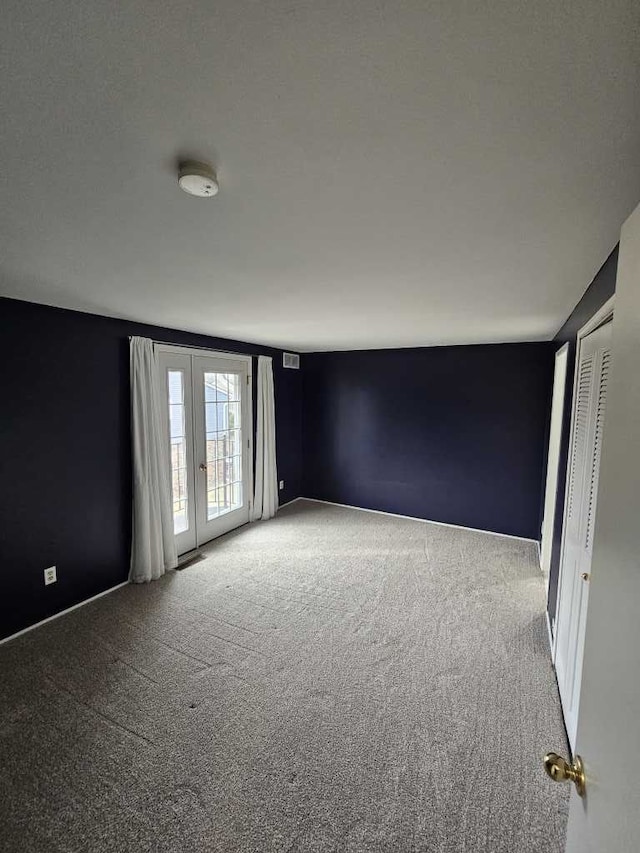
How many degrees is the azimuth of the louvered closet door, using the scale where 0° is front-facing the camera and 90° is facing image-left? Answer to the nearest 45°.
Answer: approximately 90°

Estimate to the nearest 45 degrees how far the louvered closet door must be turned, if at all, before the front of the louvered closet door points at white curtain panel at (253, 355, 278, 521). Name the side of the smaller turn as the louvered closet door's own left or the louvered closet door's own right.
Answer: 0° — it already faces it

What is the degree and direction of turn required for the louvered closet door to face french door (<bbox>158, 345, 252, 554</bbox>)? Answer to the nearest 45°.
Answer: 0° — it already faces it

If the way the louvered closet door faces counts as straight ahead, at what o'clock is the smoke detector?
The smoke detector is roughly at 10 o'clock from the louvered closet door.
